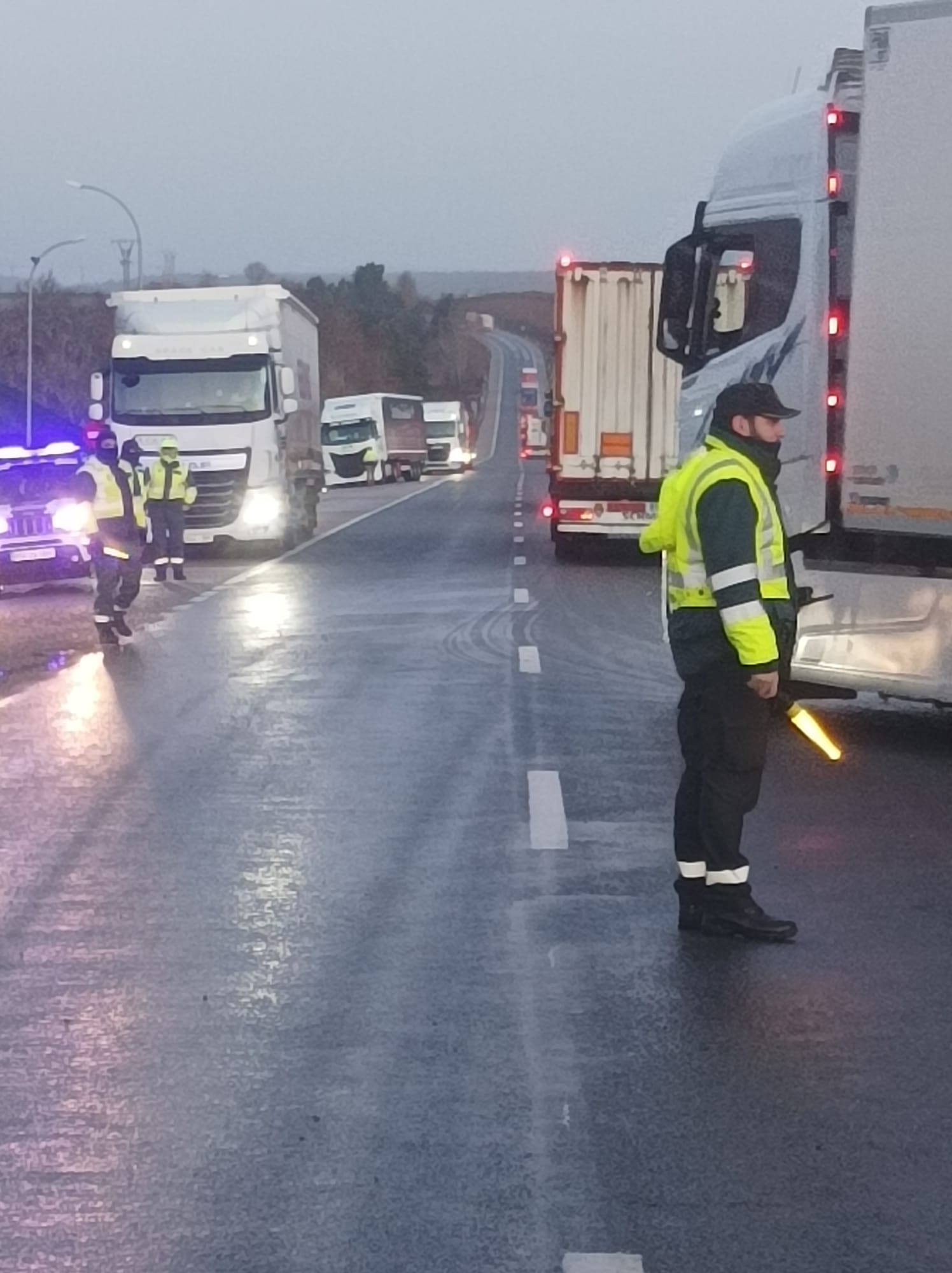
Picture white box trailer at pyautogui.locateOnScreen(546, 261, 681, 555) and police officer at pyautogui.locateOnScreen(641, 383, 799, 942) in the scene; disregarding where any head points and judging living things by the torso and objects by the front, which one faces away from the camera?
the white box trailer

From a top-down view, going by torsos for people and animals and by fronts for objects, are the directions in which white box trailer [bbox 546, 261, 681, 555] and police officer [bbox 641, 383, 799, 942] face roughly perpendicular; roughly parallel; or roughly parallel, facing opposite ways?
roughly perpendicular

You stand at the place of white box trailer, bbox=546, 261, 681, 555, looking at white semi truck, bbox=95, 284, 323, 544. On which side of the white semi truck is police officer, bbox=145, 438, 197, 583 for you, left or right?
left

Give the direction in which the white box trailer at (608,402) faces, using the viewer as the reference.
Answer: facing away from the viewer

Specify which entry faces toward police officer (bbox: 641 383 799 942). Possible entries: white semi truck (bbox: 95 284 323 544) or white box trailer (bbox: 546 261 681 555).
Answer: the white semi truck

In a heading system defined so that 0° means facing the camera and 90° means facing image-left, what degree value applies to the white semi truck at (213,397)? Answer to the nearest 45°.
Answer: approximately 0°

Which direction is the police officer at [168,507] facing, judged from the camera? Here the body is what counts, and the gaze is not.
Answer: toward the camera
